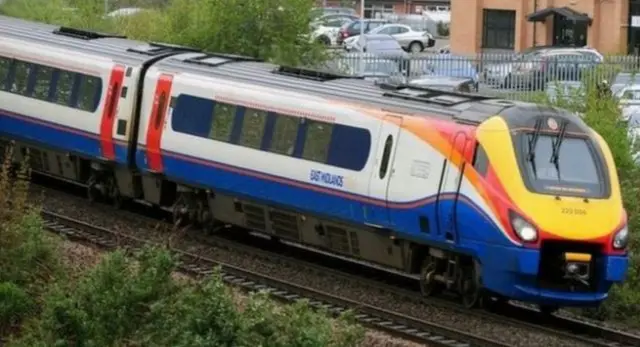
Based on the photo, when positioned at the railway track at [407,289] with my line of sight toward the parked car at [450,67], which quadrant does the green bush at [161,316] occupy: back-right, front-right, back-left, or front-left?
back-left

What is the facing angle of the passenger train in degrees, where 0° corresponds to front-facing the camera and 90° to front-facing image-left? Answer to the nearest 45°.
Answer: approximately 315°

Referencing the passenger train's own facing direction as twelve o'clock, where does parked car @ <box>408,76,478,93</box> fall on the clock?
The parked car is roughly at 8 o'clock from the passenger train.

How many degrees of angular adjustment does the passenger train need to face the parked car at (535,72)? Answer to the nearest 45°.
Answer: approximately 135° to its left

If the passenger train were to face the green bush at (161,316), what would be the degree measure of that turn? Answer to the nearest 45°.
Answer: approximately 45° to its right

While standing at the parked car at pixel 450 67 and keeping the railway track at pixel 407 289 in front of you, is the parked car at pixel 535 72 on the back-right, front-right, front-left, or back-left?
front-left

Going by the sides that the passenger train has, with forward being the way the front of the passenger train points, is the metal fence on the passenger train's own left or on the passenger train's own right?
on the passenger train's own left

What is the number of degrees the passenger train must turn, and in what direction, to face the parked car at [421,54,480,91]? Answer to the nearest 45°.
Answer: approximately 135° to its left

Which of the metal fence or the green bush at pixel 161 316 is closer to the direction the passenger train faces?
the green bush
